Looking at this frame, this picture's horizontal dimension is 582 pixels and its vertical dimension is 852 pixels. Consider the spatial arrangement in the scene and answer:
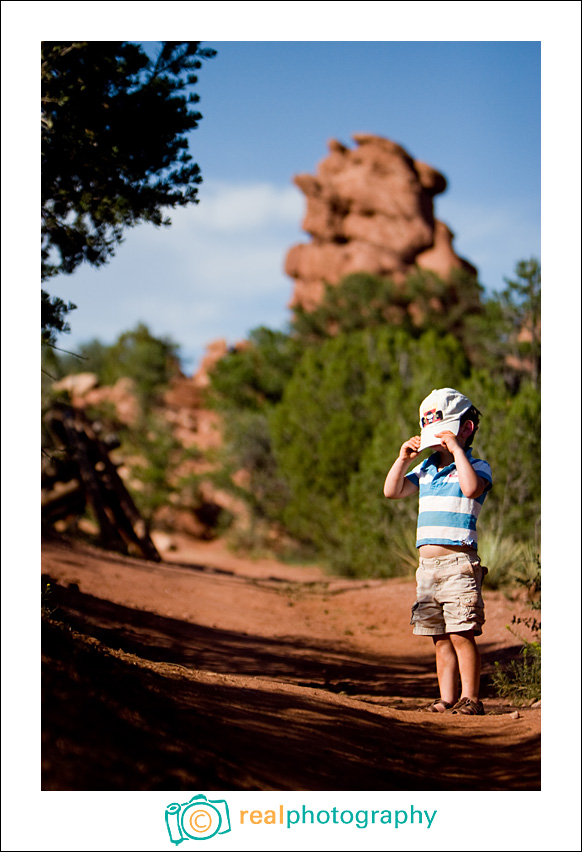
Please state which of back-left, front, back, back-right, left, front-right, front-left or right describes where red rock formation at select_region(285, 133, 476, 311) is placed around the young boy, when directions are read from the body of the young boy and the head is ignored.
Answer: back-right

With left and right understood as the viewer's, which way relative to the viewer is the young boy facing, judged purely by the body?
facing the viewer and to the left of the viewer

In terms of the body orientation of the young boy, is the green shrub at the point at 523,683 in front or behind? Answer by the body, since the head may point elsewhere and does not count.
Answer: behind

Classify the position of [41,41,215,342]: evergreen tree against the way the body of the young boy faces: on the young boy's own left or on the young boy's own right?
on the young boy's own right
